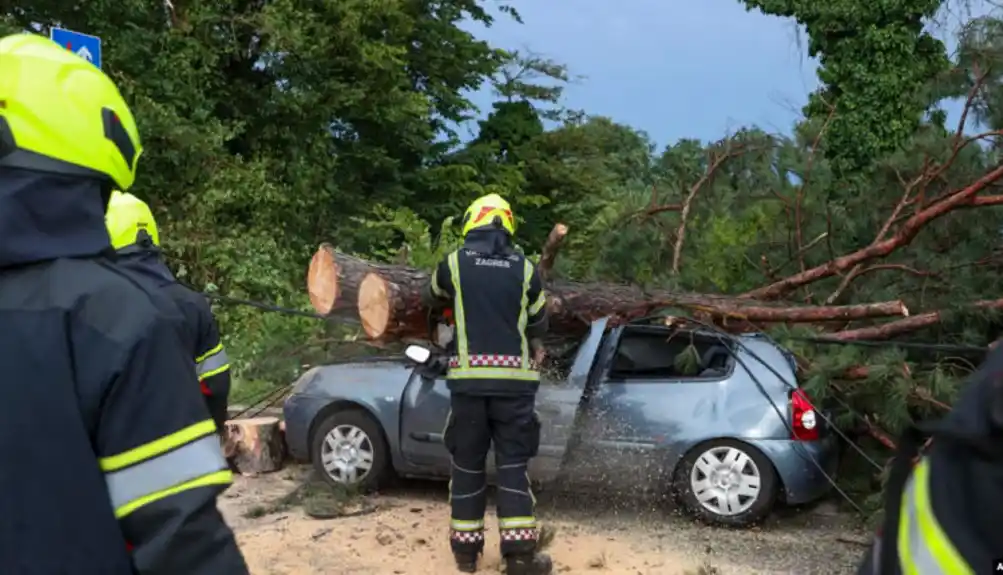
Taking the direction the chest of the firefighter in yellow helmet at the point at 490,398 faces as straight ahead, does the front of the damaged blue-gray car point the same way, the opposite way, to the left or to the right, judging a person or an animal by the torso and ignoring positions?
to the left

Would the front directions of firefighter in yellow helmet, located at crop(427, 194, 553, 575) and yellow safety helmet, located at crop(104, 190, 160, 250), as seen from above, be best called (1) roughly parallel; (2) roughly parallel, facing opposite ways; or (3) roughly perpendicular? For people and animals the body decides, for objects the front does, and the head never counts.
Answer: roughly parallel

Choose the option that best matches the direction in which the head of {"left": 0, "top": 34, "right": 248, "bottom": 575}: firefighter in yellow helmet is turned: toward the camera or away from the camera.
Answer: away from the camera

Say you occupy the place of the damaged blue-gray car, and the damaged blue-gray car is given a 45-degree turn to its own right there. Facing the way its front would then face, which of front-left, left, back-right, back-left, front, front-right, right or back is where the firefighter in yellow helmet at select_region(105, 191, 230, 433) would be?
left

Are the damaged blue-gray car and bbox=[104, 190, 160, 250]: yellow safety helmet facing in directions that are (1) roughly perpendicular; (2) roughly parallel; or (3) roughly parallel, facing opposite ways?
roughly perpendicular

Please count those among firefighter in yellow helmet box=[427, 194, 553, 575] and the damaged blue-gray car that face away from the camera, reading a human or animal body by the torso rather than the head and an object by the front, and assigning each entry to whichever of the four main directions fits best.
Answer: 1

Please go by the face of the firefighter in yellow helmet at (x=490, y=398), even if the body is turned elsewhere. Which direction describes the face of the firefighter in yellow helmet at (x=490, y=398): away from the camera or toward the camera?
away from the camera

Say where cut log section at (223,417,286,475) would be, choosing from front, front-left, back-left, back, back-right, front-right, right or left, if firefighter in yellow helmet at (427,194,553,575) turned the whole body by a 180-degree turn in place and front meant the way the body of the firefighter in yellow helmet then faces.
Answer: back-right

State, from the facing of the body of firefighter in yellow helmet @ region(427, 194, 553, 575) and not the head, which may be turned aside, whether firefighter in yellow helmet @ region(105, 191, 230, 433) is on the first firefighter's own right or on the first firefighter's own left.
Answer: on the first firefighter's own left

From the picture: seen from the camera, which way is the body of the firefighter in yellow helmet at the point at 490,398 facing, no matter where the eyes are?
away from the camera

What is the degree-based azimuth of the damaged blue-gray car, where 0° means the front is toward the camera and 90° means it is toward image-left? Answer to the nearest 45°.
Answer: approximately 90°

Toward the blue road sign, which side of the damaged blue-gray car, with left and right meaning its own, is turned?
front

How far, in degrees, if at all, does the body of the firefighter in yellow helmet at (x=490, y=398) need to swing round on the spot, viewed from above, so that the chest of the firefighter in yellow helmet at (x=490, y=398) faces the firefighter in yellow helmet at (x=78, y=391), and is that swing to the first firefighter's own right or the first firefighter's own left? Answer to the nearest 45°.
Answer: approximately 180°

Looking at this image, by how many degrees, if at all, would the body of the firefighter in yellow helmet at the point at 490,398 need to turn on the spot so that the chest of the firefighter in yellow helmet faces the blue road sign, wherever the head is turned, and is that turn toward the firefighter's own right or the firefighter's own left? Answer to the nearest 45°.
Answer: approximately 90° to the firefighter's own left
